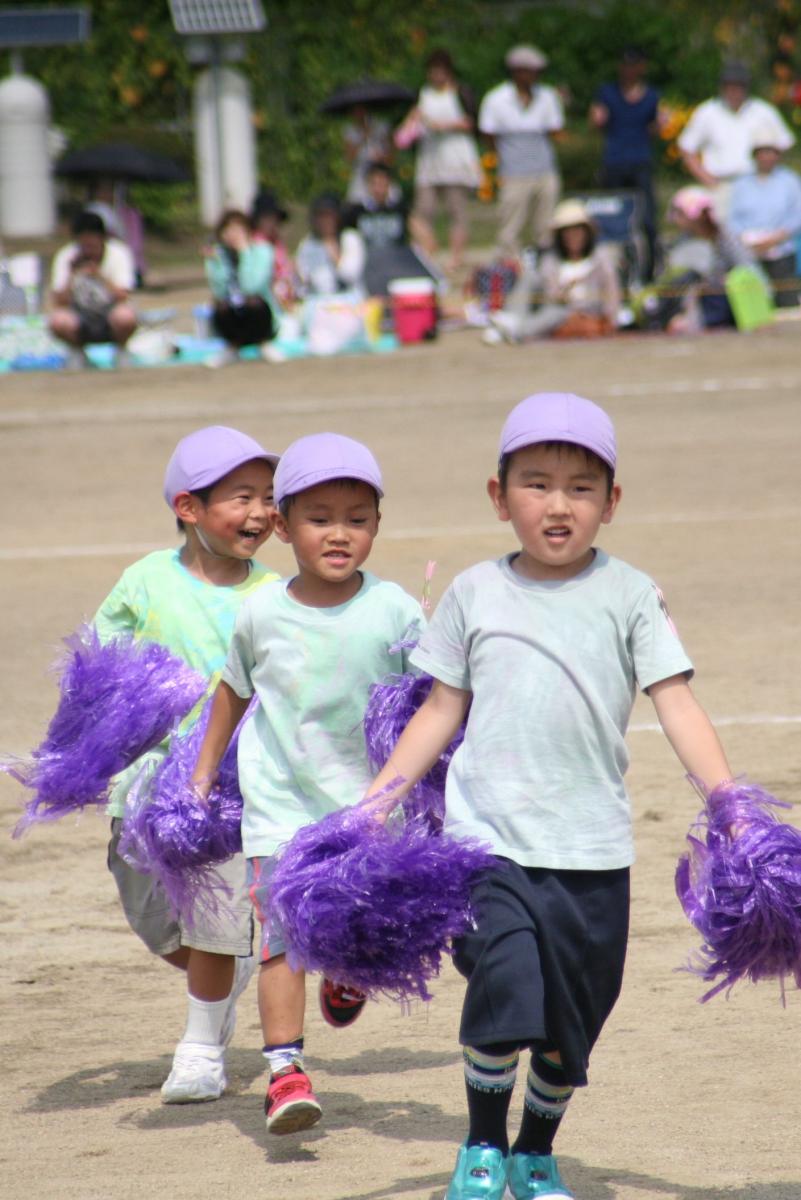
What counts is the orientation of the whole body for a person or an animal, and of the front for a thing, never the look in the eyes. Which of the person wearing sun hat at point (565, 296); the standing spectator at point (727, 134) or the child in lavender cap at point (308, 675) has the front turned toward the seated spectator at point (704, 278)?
the standing spectator

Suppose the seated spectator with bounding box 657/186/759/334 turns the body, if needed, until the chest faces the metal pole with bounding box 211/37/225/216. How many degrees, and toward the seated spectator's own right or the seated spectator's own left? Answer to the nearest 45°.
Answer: approximately 90° to the seated spectator's own right

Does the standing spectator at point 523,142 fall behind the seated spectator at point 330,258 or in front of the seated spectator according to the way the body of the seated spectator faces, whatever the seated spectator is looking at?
behind

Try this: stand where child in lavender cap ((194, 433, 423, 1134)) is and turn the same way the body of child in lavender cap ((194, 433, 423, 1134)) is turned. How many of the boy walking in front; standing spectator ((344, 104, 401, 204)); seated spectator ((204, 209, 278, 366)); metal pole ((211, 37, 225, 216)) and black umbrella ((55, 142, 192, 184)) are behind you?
4

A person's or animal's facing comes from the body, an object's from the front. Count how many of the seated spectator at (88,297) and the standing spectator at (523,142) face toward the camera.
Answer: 2

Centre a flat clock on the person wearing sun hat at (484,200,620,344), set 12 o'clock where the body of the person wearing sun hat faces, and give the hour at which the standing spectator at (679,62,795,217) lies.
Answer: The standing spectator is roughly at 6 o'clock from the person wearing sun hat.

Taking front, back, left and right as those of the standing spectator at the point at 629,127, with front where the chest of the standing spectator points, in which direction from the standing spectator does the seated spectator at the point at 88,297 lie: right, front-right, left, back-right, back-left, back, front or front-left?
front-right

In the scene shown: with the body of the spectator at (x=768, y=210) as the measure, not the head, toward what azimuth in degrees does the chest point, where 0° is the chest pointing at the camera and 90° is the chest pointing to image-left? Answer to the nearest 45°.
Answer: approximately 0°

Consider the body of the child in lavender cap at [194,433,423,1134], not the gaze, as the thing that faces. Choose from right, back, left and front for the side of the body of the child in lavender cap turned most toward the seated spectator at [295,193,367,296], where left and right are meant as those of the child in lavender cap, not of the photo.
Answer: back

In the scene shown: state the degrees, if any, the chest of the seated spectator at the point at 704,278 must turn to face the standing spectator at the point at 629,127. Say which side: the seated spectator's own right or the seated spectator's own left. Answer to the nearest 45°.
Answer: approximately 135° to the seated spectator's own right

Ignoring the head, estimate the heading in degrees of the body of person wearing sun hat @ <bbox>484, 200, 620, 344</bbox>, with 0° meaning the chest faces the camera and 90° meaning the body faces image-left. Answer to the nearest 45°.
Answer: approximately 45°

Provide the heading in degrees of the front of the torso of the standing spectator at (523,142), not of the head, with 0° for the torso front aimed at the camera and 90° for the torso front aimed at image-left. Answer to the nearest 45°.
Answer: approximately 0°

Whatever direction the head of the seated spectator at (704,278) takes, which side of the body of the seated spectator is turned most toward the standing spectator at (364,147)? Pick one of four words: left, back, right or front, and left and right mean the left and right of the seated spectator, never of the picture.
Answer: right
